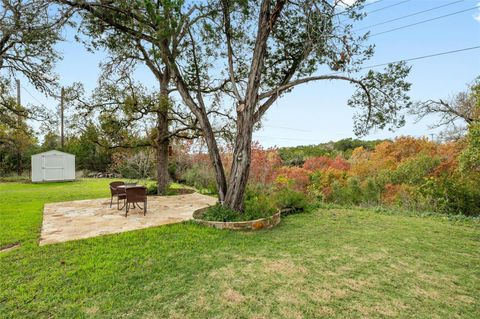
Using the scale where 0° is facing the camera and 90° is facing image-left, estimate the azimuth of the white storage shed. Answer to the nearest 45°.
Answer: approximately 0°

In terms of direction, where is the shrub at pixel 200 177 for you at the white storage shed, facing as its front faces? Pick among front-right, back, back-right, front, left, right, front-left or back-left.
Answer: front-left

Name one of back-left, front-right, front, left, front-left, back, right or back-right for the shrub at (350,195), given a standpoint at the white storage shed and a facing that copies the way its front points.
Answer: front-left

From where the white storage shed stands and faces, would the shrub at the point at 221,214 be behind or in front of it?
in front
